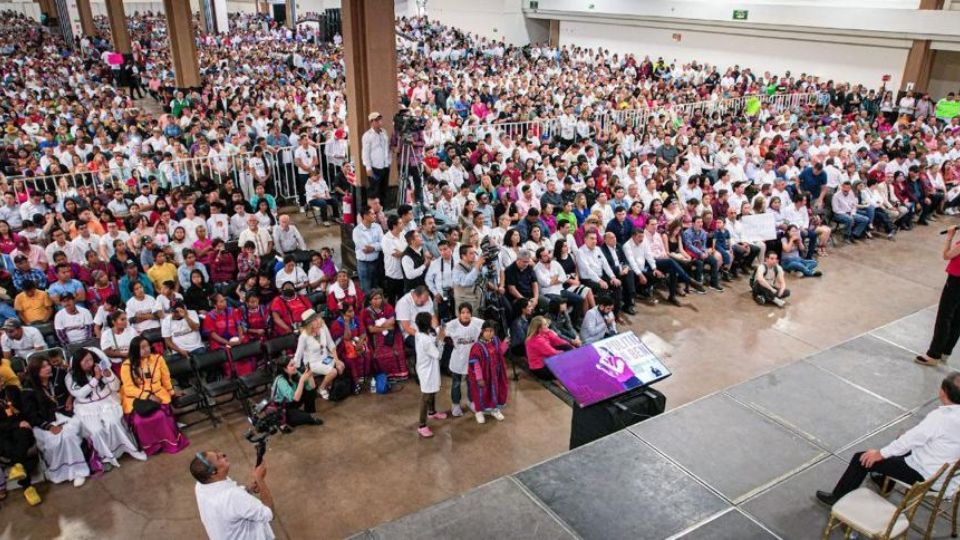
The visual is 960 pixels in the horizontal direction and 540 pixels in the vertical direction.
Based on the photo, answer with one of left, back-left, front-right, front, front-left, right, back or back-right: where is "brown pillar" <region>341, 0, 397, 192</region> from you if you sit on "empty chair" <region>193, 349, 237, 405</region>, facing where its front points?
left

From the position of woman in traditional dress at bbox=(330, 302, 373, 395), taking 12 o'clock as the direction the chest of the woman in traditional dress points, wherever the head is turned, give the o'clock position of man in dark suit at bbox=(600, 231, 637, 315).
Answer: The man in dark suit is roughly at 10 o'clock from the woman in traditional dress.

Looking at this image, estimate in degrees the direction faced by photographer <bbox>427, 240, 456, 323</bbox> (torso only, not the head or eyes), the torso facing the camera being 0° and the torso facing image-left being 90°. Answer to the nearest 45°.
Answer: approximately 315°

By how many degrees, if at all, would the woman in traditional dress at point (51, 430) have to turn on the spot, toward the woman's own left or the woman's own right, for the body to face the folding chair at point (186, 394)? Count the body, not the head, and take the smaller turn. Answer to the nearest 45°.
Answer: approximately 45° to the woman's own left

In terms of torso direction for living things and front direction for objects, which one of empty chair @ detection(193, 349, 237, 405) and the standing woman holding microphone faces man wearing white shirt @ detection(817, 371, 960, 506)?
the empty chair

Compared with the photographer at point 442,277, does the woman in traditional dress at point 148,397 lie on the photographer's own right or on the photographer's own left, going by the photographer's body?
on the photographer's own right

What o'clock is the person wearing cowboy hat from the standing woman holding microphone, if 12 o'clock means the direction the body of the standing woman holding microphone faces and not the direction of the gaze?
The person wearing cowboy hat is roughly at 11 o'clock from the standing woman holding microphone.

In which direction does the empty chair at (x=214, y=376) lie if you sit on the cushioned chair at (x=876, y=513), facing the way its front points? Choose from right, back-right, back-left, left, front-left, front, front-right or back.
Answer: front-left

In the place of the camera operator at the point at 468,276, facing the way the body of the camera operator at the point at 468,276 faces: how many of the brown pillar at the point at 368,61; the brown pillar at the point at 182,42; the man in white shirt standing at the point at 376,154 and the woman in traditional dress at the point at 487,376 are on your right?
1

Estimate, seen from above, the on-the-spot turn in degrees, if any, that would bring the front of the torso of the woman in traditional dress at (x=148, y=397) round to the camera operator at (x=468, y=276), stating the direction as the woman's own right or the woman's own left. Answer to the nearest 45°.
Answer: approximately 45° to the woman's own left

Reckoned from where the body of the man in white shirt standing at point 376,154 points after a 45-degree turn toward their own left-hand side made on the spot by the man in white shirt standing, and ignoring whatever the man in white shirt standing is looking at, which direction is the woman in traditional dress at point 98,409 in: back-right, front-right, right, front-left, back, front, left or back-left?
back-right

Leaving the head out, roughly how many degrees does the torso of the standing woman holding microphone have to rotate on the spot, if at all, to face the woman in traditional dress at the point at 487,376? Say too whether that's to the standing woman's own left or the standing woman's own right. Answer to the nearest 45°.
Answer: approximately 45° to the standing woman's own left

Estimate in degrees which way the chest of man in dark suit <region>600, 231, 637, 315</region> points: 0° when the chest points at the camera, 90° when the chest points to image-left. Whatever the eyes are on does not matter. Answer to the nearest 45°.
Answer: approximately 315°

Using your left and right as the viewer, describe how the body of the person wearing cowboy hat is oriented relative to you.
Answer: facing the viewer and to the right of the viewer
